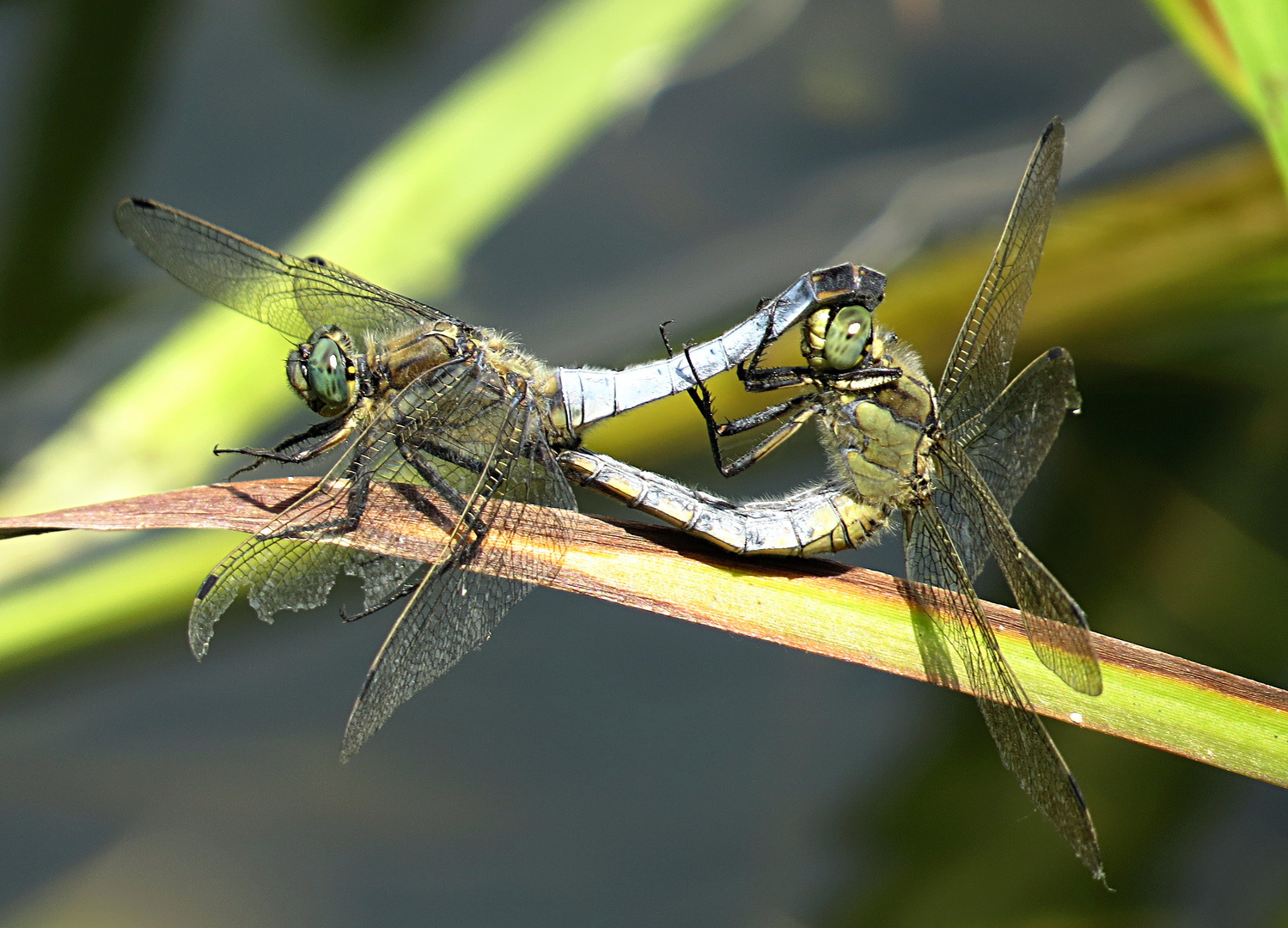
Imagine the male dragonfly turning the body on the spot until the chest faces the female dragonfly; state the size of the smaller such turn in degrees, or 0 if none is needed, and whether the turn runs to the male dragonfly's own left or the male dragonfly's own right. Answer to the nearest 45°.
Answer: approximately 180°

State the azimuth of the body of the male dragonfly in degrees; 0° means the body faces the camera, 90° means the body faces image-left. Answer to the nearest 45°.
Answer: approximately 90°
